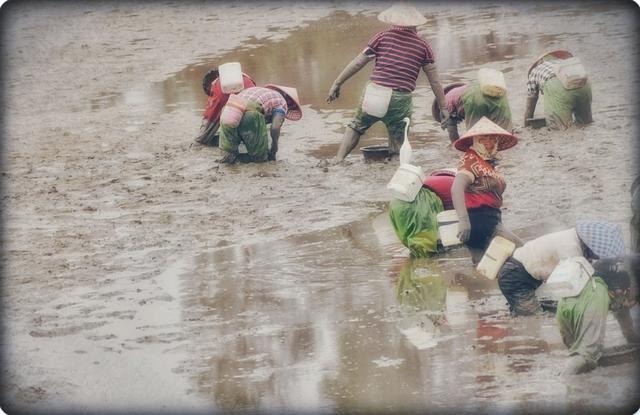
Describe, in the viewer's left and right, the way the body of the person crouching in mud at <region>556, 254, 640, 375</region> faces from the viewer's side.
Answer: facing to the right of the viewer

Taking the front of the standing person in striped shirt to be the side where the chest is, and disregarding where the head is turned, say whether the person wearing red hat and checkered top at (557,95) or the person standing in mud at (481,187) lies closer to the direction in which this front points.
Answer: the person wearing red hat and checkered top

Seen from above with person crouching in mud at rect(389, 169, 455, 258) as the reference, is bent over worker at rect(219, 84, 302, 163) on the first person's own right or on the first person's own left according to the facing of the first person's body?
on the first person's own left

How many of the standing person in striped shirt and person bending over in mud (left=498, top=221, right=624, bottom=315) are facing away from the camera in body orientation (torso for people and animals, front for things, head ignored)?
1

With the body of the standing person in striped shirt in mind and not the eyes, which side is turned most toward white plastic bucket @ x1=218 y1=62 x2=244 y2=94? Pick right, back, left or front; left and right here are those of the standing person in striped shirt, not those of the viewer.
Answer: left

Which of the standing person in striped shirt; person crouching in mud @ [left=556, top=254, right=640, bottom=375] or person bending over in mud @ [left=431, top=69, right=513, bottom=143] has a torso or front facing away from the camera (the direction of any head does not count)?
the standing person in striped shirt

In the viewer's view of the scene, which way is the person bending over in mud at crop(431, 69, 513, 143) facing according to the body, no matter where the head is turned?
to the viewer's left

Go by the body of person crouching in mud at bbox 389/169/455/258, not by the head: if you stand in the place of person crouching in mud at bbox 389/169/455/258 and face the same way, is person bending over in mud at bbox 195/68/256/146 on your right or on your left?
on your left

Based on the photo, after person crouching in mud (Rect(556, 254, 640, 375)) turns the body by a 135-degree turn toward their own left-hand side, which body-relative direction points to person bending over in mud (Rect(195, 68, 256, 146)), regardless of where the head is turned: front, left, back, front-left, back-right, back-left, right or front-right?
front

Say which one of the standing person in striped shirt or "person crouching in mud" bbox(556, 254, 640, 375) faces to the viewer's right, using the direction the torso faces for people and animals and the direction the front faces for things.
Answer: the person crouching in mud

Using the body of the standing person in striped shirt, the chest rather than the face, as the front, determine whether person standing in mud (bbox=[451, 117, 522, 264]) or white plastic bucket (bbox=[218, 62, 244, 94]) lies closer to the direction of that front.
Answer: the white plastic bucket

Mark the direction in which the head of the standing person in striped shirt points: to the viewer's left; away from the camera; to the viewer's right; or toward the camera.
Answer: away from the camera

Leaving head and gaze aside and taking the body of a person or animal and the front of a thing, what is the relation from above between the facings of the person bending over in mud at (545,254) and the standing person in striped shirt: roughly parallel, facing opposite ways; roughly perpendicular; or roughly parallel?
roughly perpendicular

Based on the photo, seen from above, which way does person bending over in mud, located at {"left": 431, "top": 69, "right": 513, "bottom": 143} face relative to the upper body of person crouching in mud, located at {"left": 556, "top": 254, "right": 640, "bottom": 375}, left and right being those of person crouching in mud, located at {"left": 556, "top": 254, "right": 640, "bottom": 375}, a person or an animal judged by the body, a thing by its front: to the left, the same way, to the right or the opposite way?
the opposite way

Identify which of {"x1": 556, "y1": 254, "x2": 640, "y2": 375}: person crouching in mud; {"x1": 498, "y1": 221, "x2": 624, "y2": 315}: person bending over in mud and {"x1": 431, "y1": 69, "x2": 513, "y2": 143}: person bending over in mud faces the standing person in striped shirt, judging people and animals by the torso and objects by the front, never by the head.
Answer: {"x1": 431, "y1": 69, "x2": 513, "y2": 143}: person bending over in mud

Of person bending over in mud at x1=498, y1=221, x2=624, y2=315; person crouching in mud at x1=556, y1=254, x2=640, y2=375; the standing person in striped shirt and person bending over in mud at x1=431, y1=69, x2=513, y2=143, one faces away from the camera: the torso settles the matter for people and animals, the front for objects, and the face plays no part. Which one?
the standing person in striped shirt

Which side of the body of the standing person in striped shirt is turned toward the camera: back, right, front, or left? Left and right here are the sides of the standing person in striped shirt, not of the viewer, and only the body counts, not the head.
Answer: back

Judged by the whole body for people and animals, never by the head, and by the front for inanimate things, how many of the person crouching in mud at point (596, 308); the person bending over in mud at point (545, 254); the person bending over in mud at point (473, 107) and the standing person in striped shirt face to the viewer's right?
2
